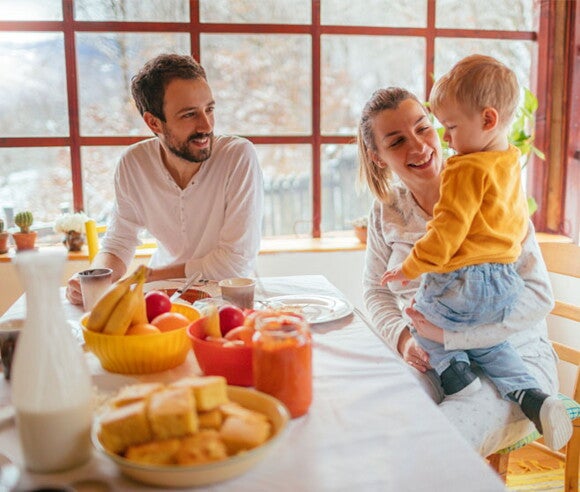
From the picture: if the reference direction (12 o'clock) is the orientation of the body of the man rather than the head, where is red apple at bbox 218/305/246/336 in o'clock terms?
The red apple is roughly at 12 o'clock from the man.

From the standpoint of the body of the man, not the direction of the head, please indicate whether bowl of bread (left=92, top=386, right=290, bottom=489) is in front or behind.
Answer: in front

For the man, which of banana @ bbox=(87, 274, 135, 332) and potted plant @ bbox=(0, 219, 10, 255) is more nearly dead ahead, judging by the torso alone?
the banana

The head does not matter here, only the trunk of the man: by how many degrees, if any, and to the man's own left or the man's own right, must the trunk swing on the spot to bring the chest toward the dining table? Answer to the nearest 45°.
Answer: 0° — they already face it

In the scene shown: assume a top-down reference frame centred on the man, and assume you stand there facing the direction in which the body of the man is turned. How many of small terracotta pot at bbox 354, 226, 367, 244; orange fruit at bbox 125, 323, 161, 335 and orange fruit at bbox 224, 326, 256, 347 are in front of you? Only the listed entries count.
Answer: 2

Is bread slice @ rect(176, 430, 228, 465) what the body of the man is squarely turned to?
yes

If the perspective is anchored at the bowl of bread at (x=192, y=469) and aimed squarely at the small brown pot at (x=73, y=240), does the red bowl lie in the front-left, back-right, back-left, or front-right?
front-right

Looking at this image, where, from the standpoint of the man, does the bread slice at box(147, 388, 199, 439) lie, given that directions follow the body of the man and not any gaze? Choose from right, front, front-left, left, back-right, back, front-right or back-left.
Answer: front

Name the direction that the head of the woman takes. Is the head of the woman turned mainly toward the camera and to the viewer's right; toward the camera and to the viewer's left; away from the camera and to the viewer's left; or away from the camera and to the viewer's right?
toward the camera and to the viewer's right

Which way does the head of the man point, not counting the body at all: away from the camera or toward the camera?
toward the camera

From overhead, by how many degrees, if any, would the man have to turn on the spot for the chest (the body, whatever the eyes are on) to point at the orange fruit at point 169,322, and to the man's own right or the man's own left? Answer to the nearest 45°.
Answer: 0° — they already face it

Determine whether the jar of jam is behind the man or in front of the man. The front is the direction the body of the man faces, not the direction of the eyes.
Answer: in front

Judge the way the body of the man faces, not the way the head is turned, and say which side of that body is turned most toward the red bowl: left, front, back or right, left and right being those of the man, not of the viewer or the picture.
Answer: front

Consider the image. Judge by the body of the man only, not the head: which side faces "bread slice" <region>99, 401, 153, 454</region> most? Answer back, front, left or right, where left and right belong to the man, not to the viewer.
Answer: front

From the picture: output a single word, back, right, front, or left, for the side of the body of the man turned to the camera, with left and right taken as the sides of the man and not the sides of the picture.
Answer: front

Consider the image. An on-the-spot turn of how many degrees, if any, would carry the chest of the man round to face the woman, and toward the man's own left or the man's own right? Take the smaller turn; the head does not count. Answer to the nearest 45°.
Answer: approximately 45° to the man's own left
